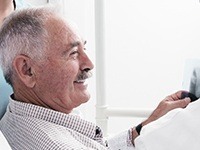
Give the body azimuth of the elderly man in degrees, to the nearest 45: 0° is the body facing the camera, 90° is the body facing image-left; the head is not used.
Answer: approximately 270°

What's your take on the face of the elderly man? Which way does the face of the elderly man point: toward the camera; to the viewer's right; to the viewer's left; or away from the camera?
to the viewer's right
